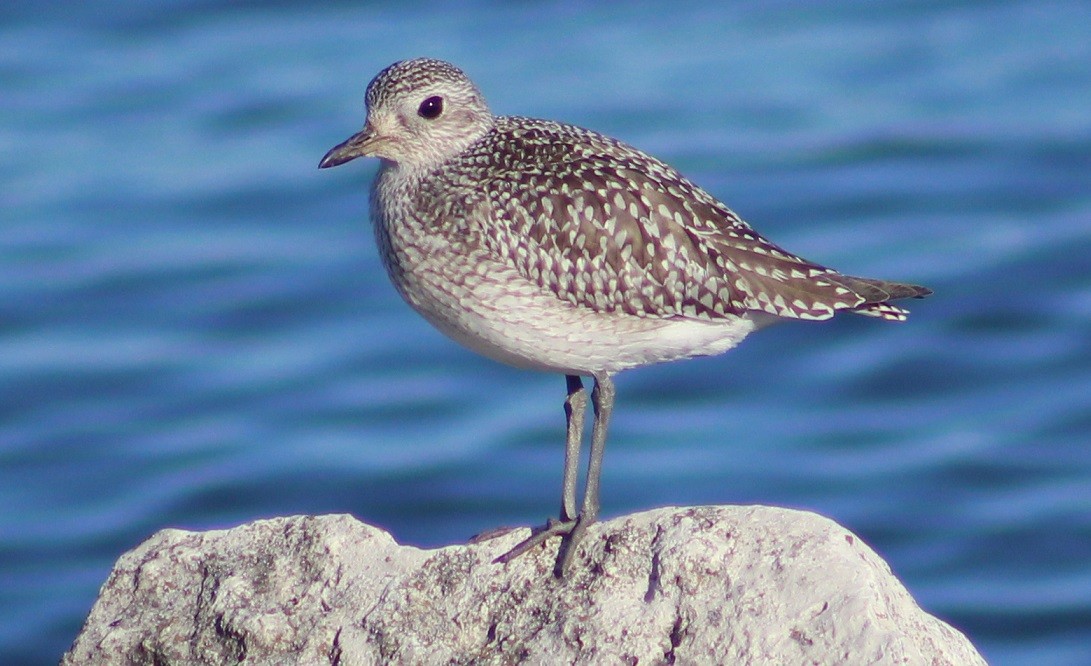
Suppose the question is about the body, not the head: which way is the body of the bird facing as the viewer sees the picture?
to the viewer's left
